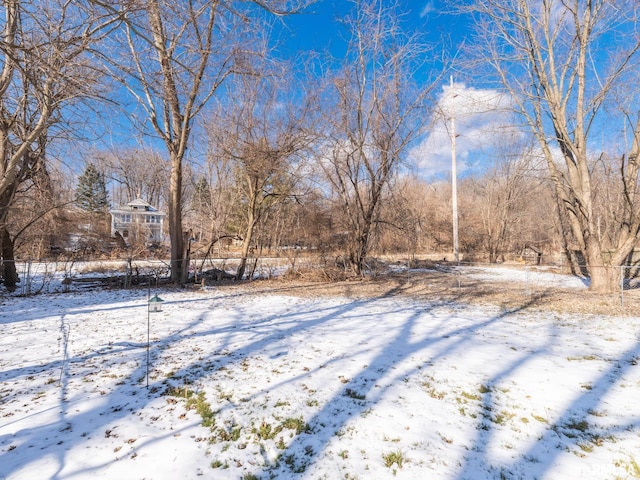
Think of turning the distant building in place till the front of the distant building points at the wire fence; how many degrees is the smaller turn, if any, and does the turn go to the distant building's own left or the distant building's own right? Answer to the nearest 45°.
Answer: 0° — it already faces it

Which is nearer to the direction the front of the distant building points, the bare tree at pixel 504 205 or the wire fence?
the wire fence

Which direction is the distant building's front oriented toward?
toward the camera

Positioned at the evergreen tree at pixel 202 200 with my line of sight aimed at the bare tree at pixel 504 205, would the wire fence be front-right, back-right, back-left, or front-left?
front-right

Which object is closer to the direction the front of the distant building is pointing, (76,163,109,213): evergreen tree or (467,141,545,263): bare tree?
the bare tree

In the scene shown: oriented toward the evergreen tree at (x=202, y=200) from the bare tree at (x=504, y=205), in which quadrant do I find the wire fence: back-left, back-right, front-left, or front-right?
front-left

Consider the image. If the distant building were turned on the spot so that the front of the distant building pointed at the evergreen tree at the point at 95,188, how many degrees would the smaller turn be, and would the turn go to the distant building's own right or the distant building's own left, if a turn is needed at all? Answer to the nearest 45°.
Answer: approximately 135° to the distant building's own right

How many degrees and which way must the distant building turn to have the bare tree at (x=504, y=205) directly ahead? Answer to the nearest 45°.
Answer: approximately 45° to its left
